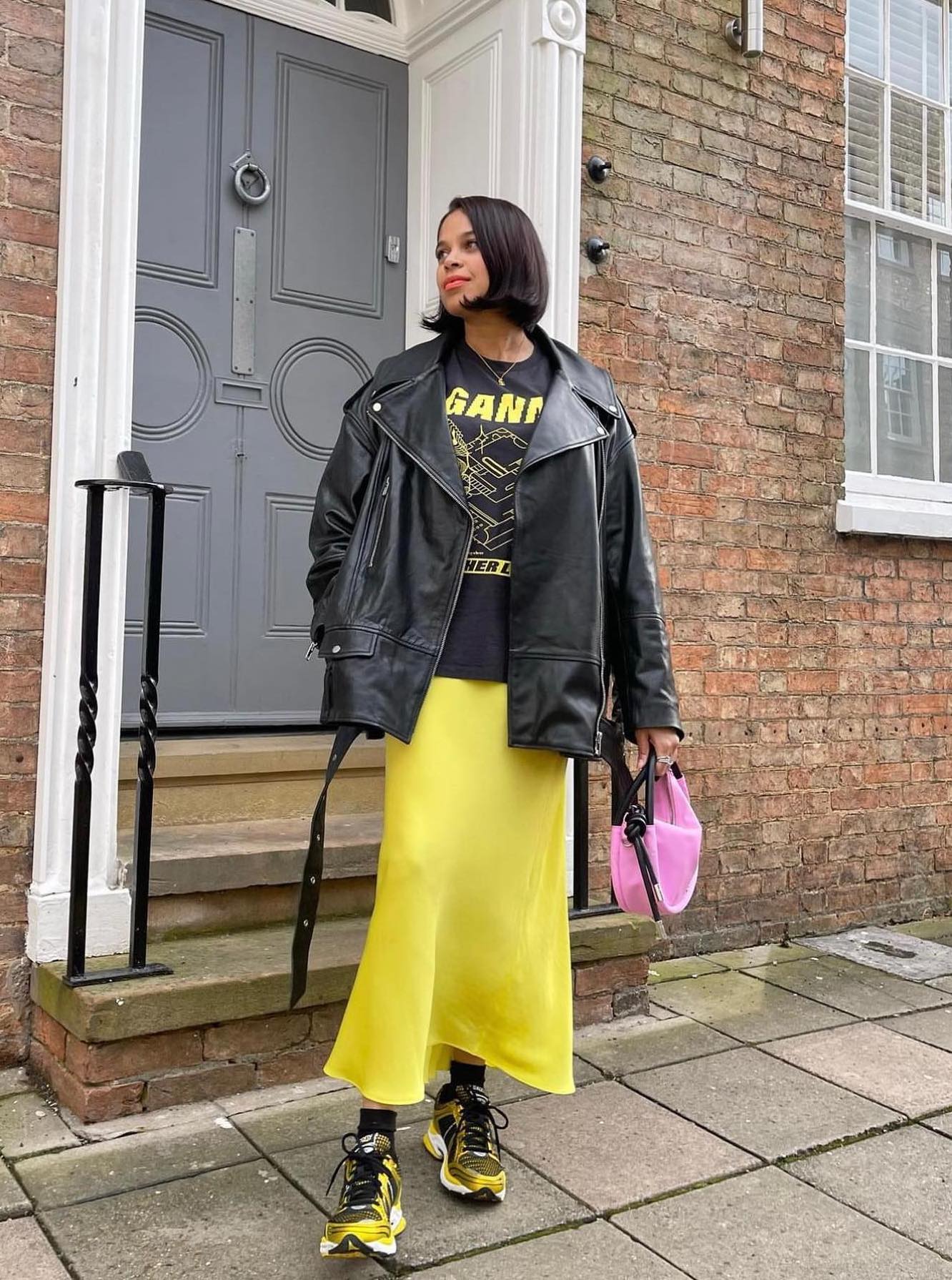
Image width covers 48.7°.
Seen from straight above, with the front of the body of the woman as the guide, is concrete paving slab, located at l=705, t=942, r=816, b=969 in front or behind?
behind

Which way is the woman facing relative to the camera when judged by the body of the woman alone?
toward the camera

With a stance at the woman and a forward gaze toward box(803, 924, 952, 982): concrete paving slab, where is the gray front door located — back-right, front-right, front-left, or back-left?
front-left

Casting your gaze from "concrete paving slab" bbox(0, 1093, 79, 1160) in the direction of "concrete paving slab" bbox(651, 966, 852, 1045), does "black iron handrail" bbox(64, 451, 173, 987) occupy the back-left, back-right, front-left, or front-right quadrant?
front-left

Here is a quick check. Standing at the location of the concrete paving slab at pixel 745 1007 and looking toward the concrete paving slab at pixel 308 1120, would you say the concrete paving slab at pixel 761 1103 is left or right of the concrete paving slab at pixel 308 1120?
left

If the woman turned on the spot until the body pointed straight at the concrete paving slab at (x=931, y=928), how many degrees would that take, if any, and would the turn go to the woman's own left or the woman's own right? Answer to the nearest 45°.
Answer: approximately 135° to the woman's own left

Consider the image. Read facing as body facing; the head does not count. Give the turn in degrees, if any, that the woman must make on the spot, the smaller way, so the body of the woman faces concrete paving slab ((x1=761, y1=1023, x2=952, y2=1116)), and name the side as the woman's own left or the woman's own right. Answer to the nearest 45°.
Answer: approximately 135° to the woman's own left

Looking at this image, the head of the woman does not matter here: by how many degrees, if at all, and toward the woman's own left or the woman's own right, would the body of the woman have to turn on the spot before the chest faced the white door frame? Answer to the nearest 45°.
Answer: approximately 135° to the woman's own right

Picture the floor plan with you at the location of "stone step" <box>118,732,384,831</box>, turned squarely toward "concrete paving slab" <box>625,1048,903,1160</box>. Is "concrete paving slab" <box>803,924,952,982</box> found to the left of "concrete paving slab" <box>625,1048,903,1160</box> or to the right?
left

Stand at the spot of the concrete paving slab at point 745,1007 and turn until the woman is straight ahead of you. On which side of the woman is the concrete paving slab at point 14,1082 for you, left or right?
right

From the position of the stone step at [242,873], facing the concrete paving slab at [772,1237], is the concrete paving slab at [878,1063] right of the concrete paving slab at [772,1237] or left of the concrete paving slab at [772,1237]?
left

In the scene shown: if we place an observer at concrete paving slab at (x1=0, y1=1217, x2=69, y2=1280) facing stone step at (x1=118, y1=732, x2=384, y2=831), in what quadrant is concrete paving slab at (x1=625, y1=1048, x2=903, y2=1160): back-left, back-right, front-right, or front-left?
front-right

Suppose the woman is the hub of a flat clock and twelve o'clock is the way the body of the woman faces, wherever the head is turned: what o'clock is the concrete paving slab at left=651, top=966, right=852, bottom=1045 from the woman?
The concrete paving slab is roughly at 7 o'clock from the woman.

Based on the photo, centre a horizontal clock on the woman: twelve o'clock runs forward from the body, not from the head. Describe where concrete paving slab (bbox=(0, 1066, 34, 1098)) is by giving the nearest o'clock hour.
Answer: The concrete paving slab is roughly at 4 o'clock from the woman.
